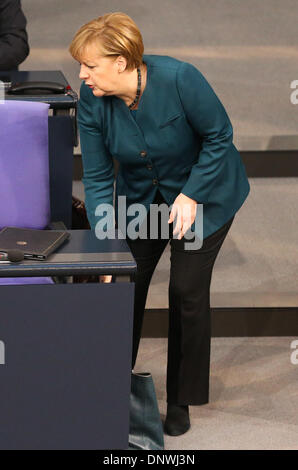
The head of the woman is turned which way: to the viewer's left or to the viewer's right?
to the viewer's left

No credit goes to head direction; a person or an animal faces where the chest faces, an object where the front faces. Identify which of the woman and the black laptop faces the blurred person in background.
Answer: the black laptop

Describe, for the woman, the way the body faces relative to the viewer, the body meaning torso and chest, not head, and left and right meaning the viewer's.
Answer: facing the viewer and to the left of the viewer

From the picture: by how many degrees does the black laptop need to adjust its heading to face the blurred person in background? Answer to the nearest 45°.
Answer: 0° — it already faces them

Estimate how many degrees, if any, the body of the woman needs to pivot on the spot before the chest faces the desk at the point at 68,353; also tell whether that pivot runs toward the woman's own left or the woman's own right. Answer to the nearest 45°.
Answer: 0° — they already face it

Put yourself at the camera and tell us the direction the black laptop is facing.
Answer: facing away from the viewer

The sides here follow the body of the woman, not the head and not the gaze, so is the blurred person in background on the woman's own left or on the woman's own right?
on the woman's own right
